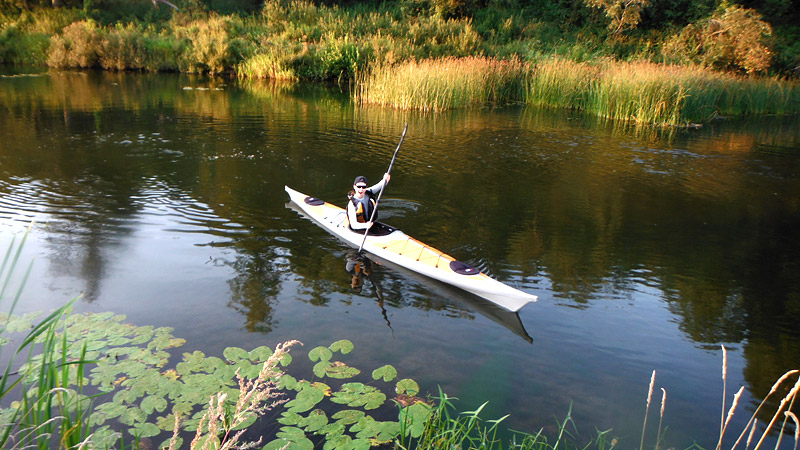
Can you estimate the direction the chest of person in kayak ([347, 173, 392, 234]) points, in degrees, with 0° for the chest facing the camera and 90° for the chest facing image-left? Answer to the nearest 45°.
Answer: approximately 315°

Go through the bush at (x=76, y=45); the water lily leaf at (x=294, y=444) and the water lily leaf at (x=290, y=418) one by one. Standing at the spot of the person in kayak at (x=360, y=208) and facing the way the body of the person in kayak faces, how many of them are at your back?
1

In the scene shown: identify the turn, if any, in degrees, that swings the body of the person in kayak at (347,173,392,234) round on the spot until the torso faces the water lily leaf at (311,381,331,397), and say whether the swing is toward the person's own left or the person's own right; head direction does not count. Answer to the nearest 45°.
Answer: approximately 45° to the person's own right

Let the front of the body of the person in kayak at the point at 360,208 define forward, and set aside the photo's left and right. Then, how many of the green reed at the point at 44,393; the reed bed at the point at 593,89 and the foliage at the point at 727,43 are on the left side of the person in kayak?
2

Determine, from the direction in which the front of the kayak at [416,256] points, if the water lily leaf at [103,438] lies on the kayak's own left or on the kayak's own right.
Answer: on the kayak's own right

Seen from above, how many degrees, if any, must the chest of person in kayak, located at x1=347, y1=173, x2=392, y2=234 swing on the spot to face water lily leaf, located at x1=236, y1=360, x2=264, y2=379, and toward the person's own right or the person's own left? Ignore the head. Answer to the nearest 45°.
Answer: approximately 45° to the person's own right

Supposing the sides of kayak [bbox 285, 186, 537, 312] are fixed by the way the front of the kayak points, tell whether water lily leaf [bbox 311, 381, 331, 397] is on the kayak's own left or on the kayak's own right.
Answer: on the kayak's own right

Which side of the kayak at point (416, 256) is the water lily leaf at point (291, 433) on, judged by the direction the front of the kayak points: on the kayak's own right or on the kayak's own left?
on the kayak's own right

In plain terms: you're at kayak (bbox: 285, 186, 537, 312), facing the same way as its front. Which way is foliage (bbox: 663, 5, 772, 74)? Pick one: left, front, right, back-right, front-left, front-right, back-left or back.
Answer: left

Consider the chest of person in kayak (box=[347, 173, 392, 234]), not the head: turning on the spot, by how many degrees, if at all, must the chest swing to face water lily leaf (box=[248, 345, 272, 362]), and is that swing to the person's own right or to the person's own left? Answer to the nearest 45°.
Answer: approximately 45° to the person's own right

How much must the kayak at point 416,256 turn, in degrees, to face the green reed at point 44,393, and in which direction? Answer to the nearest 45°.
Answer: approximately 90° to its right

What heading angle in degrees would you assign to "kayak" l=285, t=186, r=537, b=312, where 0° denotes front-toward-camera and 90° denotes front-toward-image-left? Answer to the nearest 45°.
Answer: approximately 315°

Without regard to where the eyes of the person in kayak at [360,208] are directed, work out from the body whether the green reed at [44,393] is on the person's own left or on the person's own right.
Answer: on the person's own right

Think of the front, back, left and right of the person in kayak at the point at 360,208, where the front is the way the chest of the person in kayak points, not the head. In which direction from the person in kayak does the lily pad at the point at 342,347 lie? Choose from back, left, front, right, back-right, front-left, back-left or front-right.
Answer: front-right

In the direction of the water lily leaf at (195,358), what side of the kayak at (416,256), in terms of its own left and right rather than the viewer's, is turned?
right
